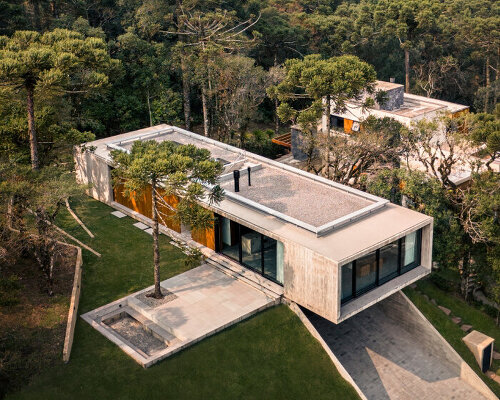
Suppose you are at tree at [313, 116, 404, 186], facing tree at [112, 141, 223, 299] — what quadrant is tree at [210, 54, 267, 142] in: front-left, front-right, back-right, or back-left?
back-right

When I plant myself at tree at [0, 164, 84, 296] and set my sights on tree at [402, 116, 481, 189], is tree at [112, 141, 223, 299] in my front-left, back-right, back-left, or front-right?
front-right

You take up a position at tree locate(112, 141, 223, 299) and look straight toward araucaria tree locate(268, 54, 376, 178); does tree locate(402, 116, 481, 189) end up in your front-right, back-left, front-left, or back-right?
front-right

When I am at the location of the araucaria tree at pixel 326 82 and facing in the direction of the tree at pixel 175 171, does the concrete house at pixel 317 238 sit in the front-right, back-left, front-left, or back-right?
front-left
